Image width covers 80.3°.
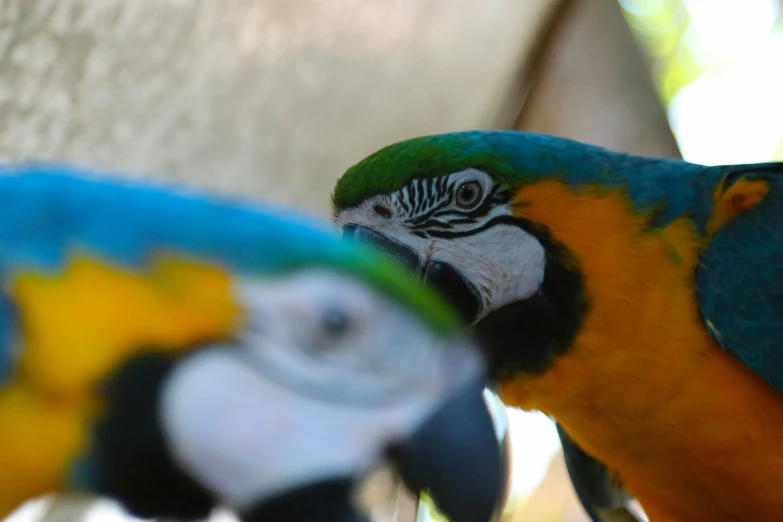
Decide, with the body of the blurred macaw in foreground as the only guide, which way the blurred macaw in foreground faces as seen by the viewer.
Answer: to the viewer's right

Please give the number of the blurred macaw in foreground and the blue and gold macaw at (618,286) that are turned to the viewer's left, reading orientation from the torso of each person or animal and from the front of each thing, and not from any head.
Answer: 1

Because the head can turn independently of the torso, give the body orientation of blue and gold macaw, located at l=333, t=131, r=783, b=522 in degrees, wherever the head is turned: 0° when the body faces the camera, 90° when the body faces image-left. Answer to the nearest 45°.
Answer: approximately 90°

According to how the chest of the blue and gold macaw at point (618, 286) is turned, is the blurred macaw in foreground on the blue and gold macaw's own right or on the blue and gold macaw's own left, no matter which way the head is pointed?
on the blue and gold macaw's own left
